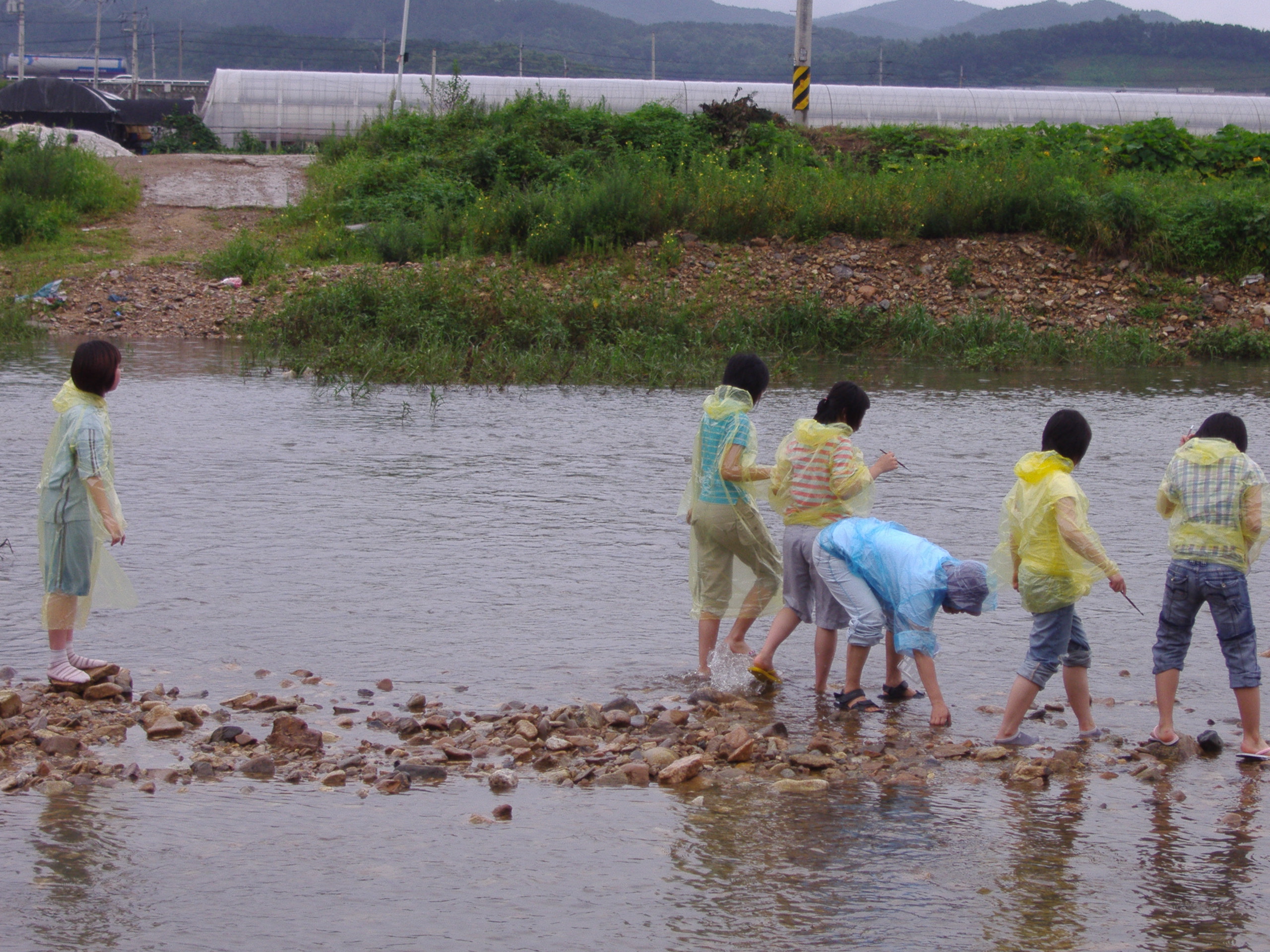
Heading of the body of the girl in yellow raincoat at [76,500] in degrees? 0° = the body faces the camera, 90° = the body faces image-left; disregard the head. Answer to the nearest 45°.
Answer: approximately 270°

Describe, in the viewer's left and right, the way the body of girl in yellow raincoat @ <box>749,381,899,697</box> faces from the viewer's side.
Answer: facing away from the viewer and to the right of the viewer

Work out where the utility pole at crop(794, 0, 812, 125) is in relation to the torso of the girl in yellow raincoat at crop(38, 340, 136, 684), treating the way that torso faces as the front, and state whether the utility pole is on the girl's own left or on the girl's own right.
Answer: on the girl's own left

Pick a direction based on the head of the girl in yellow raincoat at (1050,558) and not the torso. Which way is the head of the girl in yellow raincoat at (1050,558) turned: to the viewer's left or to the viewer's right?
to the viewer's right

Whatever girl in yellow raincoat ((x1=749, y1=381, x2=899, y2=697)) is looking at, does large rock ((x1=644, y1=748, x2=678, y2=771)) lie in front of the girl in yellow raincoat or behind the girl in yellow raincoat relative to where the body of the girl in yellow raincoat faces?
behind

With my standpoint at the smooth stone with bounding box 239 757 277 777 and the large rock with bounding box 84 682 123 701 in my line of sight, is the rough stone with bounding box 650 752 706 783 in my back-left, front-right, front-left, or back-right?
back-right

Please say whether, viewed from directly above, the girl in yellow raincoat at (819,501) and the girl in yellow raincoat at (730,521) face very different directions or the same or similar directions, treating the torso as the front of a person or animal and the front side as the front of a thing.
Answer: same or similar directions

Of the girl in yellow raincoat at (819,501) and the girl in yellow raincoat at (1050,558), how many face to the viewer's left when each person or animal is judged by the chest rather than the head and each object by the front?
0

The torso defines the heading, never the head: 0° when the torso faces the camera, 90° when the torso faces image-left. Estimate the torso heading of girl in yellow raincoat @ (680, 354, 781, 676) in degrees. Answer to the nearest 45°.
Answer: approximately 225°

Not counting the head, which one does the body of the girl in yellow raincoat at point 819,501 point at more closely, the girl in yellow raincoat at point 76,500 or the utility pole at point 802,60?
the utility pole

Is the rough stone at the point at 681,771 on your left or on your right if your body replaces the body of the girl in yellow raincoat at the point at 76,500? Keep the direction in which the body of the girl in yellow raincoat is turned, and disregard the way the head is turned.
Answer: on your right

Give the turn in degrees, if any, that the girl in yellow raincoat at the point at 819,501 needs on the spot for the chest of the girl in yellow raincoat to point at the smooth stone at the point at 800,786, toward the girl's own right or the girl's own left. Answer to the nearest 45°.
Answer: approximately 135° to the girl's own right

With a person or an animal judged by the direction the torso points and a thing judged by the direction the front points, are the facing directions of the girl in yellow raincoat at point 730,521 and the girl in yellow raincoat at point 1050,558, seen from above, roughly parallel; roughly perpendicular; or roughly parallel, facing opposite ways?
roughly parallel

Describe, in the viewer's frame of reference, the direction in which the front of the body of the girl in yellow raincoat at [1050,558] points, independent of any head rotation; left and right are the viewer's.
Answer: facing away from the viewer and to the right of the viewer

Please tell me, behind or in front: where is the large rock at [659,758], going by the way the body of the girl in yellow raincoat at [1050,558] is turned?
behind
